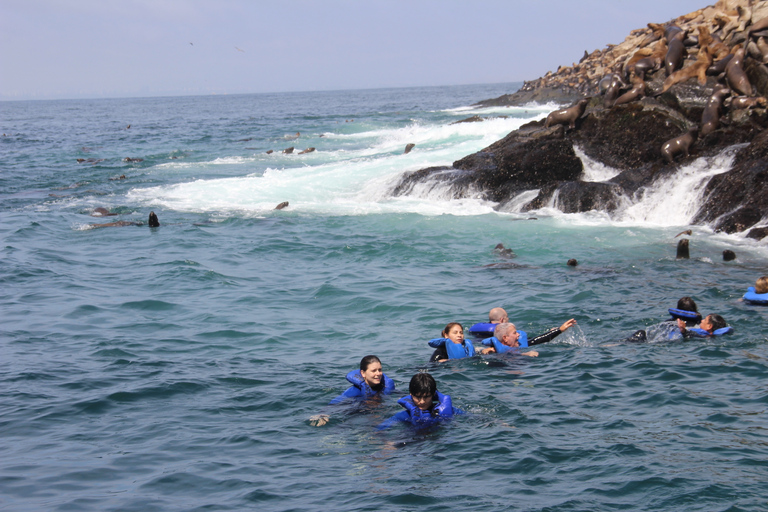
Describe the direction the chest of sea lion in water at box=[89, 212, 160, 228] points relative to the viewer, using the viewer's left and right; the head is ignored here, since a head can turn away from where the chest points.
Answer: facing to the right of the viewer

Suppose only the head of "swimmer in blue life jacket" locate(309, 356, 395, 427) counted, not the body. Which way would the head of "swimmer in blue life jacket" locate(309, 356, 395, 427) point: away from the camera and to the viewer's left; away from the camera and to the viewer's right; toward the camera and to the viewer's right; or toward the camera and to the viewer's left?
toward the camera and to the viewer's right

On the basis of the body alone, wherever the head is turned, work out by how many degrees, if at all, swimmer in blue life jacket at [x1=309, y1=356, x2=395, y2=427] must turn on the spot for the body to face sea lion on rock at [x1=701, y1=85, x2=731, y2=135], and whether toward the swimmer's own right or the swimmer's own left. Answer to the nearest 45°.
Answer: approximately 90° to the swimmer's own left
